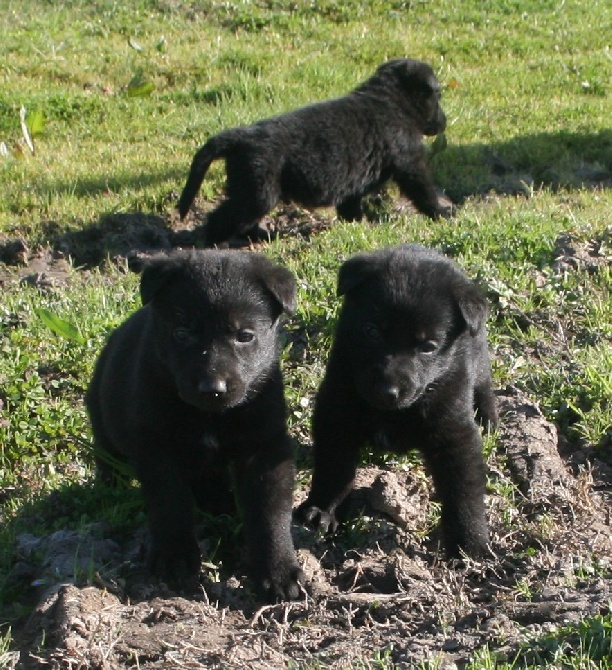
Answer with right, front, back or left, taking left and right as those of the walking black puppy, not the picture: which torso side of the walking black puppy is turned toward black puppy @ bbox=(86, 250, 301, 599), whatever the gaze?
right

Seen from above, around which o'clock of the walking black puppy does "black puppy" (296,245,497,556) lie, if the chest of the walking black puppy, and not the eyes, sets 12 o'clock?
The black puppy is roughly at 3 o'clock from the walking black puppy.

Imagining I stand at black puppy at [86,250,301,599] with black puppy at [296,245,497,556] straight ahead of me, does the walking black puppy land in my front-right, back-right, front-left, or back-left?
front-left

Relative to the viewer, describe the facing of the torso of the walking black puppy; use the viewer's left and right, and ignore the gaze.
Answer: facing to the right of the viewer
